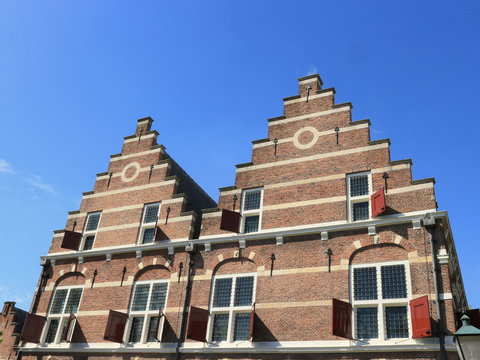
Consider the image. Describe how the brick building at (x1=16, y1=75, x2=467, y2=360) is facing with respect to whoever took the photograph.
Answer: facing the viewer and to the left of the viewer
